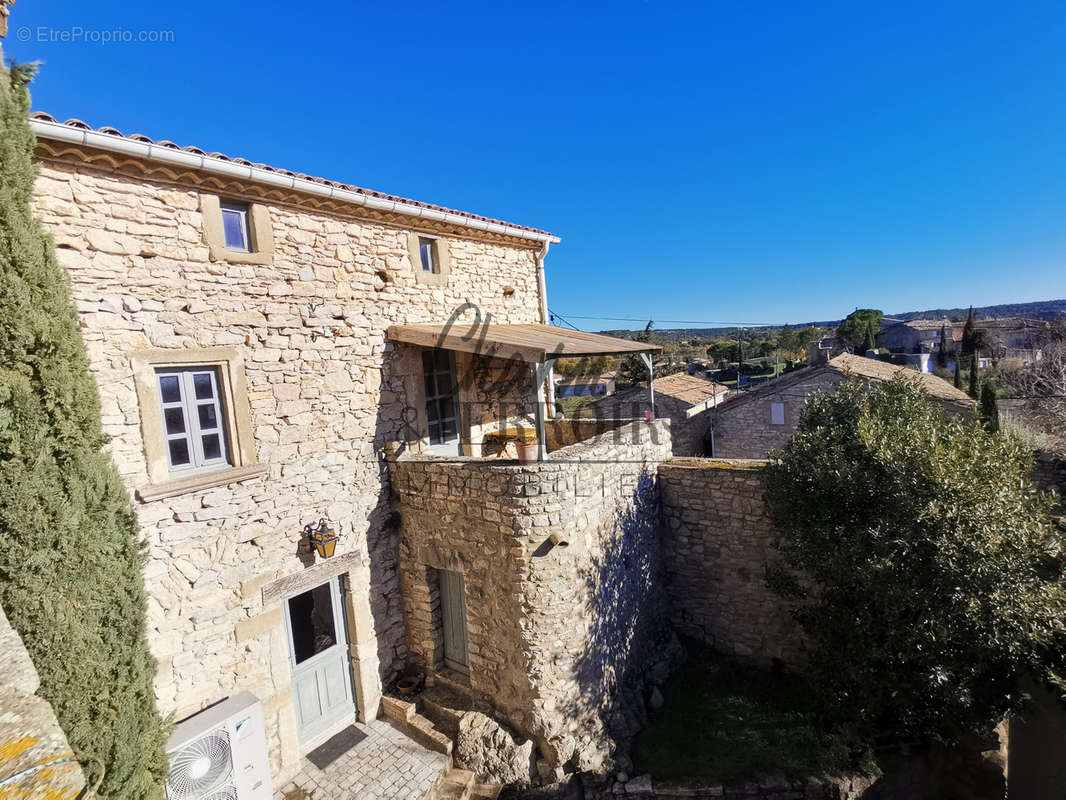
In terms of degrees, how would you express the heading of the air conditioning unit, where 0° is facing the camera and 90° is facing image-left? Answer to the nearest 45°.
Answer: approximately 315°

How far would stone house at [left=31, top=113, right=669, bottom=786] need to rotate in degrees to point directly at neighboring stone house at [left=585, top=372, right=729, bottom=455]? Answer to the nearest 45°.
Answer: approximately 90° to its left

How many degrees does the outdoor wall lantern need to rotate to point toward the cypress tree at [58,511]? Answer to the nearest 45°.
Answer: approximately 90° to its right

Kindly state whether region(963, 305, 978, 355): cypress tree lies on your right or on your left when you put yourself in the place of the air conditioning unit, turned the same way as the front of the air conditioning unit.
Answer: on your left

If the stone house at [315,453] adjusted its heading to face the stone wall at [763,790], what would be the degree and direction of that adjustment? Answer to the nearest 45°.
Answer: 0° — it already faces it

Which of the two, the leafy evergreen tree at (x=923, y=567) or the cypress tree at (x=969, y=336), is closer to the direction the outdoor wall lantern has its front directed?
the leafy evergreen tree

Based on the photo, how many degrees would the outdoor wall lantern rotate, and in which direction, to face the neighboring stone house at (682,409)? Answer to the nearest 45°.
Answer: approximately 90° to its left

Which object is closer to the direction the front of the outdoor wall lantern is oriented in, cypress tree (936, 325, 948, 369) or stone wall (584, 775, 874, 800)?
the stone wall
